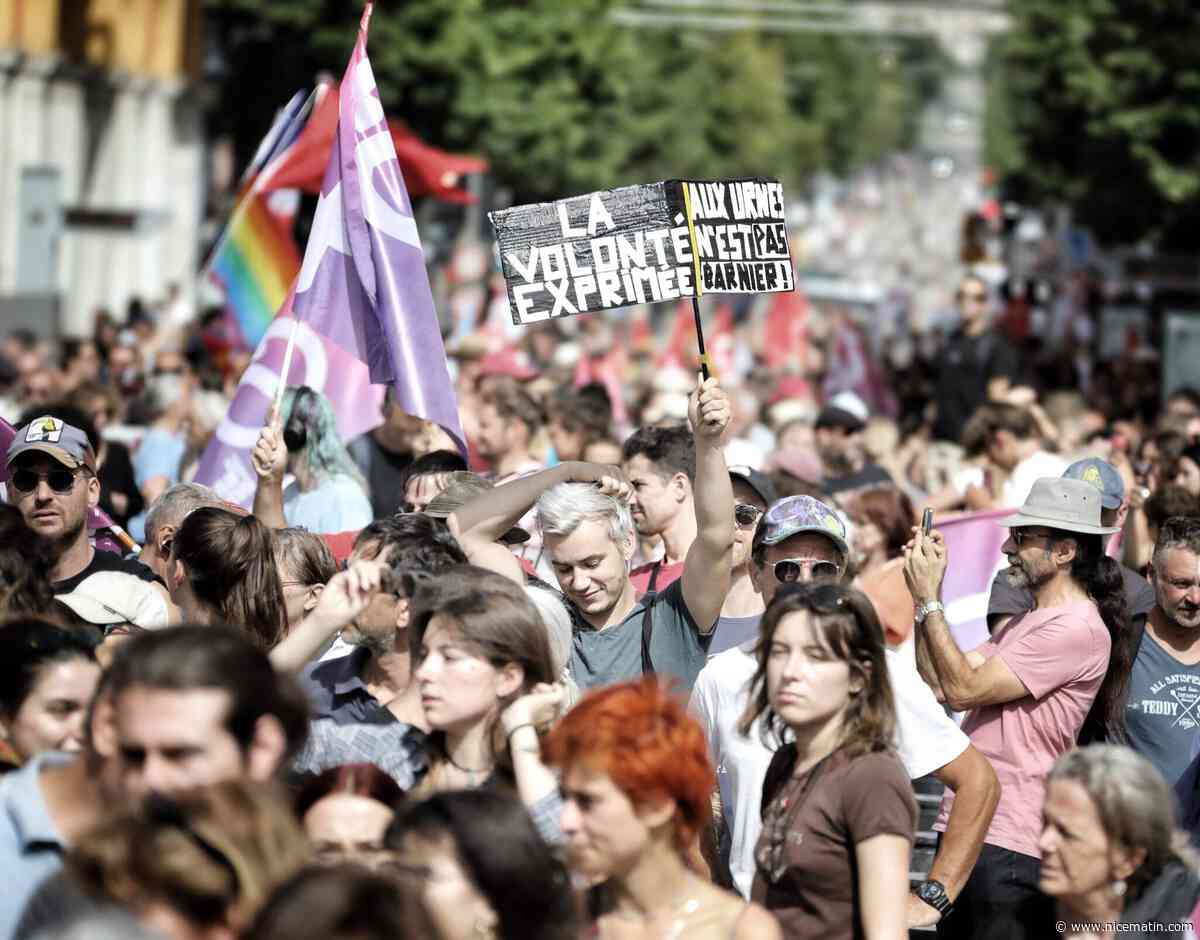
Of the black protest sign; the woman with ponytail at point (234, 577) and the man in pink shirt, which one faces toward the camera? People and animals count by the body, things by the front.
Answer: the black protest sign

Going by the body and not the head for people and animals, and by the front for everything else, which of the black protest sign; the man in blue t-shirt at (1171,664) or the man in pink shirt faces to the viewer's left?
the man in pink shirt

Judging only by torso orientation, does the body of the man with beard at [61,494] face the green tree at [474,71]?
no

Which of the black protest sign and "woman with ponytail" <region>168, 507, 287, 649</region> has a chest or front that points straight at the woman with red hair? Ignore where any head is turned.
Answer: the black protest sign

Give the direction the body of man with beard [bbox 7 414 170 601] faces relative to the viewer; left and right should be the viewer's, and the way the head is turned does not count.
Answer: facing the viewer and to the left of the viewer

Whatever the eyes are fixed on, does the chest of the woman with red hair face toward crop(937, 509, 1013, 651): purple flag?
no

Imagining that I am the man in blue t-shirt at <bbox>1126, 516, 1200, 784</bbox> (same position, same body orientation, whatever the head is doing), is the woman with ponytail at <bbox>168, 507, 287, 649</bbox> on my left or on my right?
on my right

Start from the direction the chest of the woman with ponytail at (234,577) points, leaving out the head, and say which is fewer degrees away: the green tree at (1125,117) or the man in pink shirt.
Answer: the green tree

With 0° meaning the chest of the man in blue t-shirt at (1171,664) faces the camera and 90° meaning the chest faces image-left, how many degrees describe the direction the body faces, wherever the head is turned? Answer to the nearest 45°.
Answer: approximately 0°

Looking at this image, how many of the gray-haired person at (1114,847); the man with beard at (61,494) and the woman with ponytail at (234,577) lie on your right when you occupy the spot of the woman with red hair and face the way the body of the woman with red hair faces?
2

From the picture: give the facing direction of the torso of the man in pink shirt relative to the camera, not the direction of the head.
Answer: to the viewer's left

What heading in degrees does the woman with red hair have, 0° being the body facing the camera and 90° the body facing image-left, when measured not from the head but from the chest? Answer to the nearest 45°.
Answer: approximately 45°

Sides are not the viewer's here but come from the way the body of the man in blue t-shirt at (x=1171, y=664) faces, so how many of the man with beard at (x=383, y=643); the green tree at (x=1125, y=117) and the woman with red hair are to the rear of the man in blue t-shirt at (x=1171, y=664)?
1

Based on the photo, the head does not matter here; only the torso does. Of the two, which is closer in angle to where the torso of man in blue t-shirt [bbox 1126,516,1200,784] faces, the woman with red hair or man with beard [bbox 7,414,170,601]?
the woman with red hair

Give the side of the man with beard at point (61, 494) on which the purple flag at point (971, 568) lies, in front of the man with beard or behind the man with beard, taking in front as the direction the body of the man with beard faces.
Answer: behind

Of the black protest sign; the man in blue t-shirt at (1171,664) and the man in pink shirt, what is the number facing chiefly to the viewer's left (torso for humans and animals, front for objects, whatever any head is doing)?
1

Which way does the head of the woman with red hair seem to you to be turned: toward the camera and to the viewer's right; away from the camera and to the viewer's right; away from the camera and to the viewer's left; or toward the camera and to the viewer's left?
toward the camera and to the viewer's left

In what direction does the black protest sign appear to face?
toward the camera

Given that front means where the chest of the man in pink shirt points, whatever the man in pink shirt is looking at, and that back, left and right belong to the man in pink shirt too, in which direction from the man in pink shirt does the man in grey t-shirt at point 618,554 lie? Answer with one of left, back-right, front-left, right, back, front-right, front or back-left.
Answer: front

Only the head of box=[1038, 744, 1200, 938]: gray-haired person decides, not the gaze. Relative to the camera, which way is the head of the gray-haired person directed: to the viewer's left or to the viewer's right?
to the viewer's left
